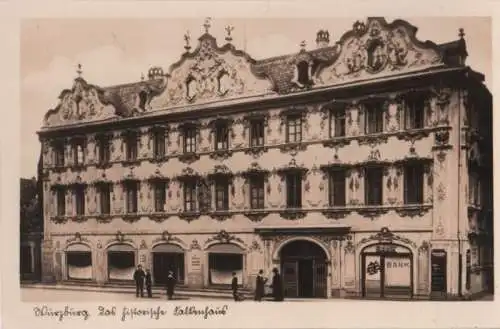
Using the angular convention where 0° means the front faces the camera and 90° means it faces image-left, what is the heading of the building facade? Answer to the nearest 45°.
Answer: approximately 45°
